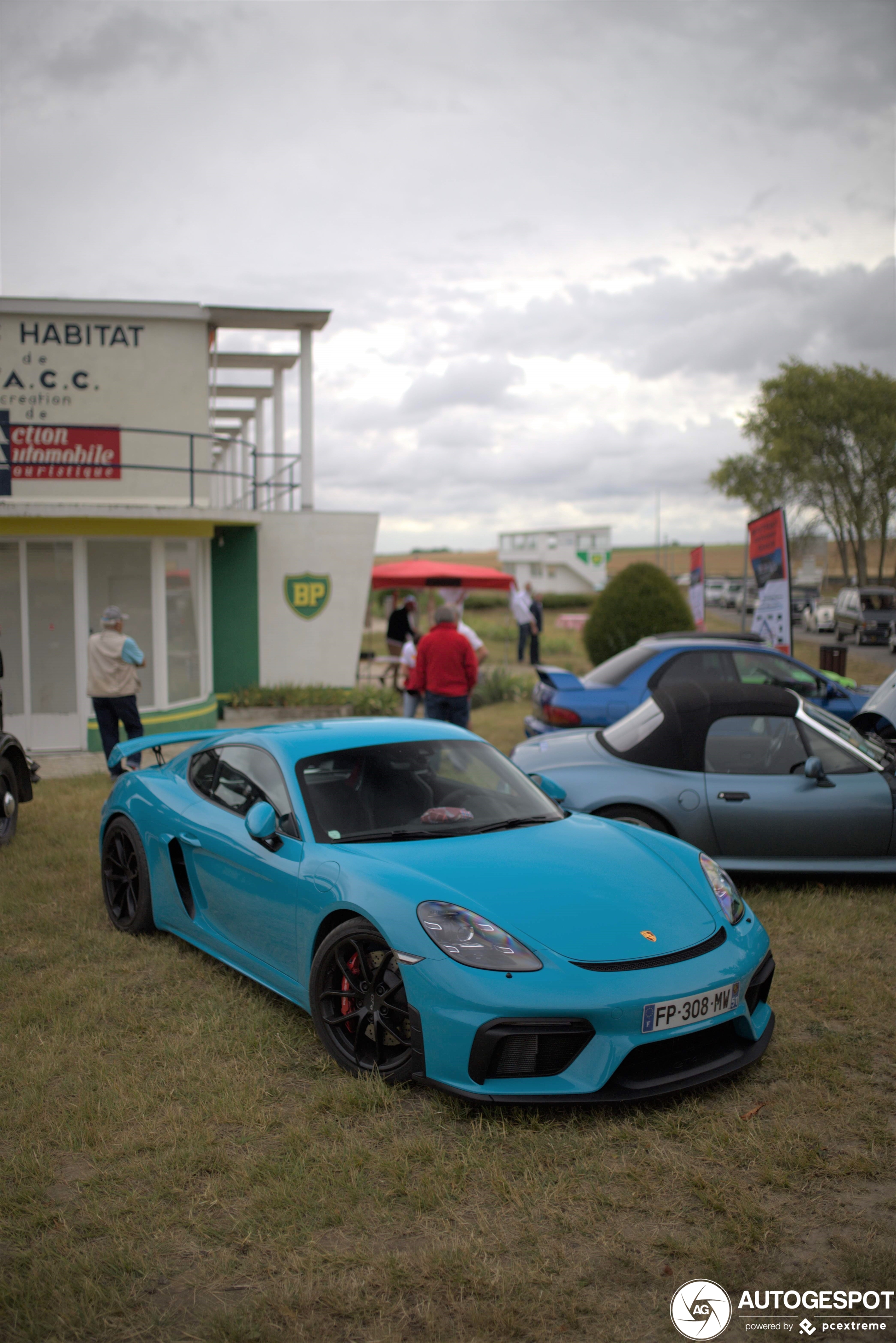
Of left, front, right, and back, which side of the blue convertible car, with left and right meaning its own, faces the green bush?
left

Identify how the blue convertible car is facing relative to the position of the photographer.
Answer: facing to the right of the viewer

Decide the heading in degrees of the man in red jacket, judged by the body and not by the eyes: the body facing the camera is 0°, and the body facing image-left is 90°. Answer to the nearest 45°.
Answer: approximately 180°

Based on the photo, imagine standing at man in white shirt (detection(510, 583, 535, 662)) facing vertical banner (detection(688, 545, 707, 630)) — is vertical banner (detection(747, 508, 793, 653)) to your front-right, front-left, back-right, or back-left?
front-right

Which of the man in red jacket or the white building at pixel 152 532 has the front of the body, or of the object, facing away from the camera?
the man in red jacket

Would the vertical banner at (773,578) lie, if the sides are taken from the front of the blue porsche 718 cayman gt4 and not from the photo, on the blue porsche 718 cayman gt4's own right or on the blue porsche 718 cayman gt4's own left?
on the blue porsche 718 cayman gt4's own left

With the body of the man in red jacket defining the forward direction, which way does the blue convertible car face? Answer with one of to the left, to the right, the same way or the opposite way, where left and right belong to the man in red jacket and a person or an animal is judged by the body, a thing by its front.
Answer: to the right

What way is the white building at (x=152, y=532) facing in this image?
toward the camera

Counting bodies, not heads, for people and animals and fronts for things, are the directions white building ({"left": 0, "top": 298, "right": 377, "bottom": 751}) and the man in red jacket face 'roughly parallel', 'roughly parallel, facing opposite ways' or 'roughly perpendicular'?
roughly parallel, facing opposite ways

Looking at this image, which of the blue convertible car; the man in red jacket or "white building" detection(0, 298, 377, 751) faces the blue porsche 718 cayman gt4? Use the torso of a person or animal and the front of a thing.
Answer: the white building

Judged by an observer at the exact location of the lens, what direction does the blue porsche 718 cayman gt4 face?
facing the viewer and to the right of the viewer

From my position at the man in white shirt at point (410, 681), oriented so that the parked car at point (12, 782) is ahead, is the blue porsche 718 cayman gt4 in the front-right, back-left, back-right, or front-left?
front-left

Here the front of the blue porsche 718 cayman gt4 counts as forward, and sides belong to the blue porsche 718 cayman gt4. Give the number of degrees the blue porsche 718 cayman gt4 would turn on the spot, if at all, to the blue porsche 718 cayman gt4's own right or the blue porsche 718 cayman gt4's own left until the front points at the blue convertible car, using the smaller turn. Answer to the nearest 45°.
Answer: approximately 90° to the blue porsche 718 cayman gt4's own left

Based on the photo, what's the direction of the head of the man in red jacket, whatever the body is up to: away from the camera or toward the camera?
away from the camera

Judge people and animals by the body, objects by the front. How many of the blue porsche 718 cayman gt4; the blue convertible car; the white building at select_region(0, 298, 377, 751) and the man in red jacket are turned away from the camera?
1

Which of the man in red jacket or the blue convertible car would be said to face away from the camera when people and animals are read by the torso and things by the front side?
the man in red jacket
